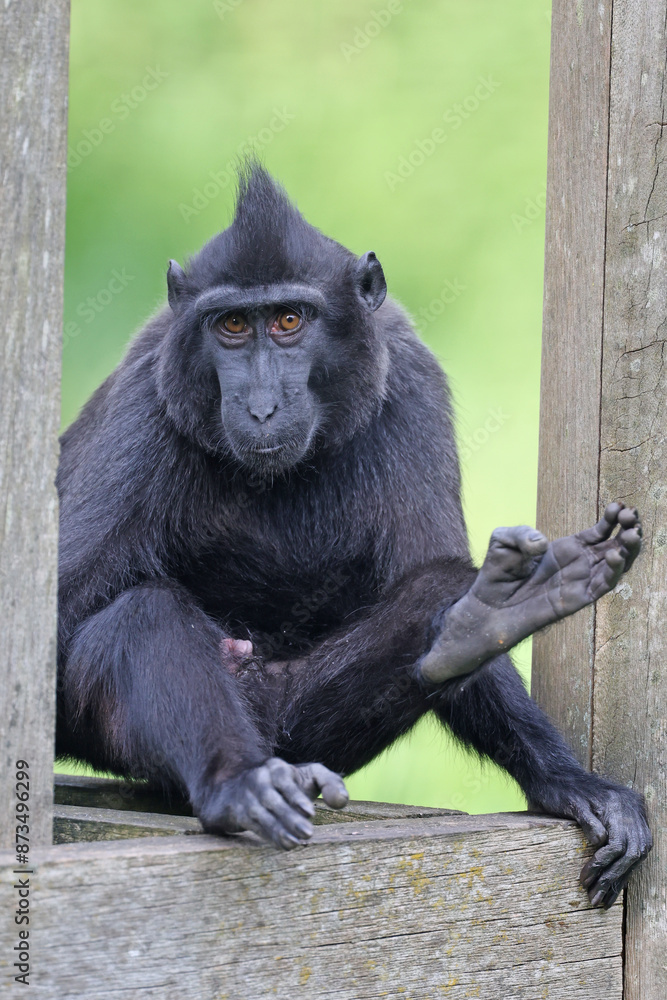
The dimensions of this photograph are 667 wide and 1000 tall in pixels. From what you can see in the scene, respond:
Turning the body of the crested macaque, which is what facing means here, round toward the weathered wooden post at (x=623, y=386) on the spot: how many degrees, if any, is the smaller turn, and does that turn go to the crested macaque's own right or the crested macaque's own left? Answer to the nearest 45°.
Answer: approximately 45° to the crested macaque's own left

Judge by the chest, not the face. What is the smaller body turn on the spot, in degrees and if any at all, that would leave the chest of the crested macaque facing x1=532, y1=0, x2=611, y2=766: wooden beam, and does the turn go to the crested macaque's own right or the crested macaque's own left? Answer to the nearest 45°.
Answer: approximately 45° to the crested macaque's own left

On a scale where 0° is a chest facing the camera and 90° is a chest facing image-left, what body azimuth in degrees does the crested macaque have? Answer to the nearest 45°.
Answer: approximately 0°
